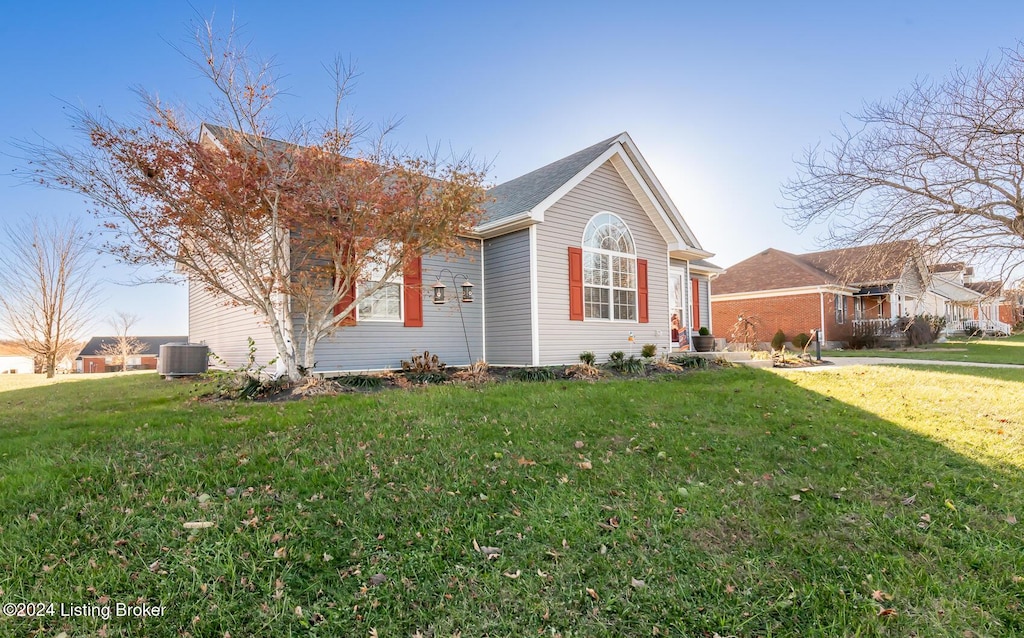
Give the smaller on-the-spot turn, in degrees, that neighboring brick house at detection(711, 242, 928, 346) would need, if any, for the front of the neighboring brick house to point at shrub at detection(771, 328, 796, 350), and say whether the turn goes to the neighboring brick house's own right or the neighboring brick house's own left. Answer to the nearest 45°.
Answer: approximately 45° to the neighboring brick house's own right

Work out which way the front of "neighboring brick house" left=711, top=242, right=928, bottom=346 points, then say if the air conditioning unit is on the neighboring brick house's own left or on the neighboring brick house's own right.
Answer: on the neighboring brick house's own right

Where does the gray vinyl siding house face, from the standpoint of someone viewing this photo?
facing the viewer and to the right of the viewer

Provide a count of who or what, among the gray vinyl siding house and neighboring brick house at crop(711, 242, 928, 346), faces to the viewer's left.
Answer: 0

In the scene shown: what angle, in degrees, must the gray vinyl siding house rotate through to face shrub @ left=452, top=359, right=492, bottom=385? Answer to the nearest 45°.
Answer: approximately 90° to its right

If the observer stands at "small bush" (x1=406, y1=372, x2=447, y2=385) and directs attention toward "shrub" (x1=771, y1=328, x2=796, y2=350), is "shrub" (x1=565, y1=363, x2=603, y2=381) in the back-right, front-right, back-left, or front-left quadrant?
front-right

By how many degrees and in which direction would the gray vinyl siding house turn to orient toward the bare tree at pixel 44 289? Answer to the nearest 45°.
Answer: approximately 180°

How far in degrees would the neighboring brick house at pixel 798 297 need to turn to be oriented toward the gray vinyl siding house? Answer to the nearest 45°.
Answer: approximately 45° to its right

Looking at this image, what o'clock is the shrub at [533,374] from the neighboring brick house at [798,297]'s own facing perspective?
The shrub is roughly at 2 o'clock from the neighboring brick house.
